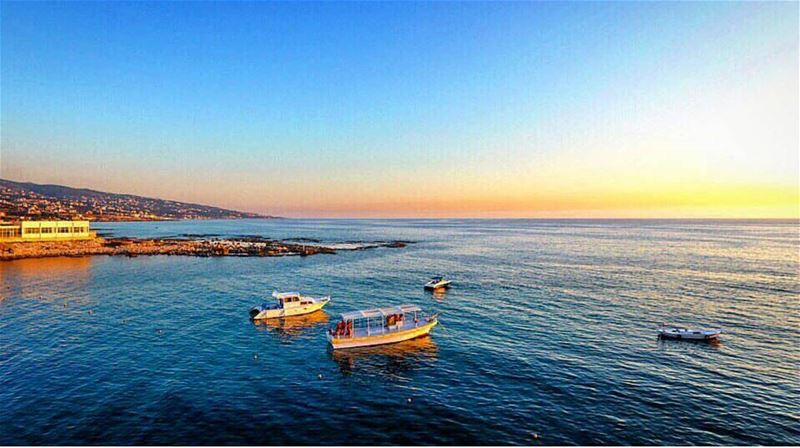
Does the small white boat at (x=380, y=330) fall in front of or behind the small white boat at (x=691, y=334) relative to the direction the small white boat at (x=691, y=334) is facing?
behind

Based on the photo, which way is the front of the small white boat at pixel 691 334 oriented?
to the viewer's right
